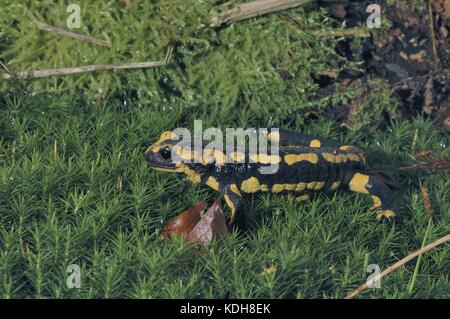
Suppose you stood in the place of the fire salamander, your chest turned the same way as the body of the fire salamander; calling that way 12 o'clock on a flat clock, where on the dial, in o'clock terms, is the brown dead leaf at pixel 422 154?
The brown dead leaf is roughly at 5 o'clock from the fire salamander.

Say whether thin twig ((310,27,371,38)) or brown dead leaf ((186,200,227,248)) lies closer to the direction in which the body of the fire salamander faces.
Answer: the brown dead leaf

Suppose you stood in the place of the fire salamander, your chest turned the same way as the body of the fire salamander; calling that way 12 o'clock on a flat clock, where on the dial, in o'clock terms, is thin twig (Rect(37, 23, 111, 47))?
The thin twig is roughly at 1 o'clock from the fire salamander.

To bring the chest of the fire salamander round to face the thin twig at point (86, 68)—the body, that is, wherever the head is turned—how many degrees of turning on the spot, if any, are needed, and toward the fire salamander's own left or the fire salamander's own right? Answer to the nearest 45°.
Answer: approximately 45° to the fire salamander's own right

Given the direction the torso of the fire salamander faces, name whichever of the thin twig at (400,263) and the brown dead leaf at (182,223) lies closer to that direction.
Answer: the brown dead leaf

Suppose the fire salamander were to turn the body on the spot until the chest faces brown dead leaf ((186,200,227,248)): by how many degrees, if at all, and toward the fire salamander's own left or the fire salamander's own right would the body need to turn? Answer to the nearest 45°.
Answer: approximately 45° to the fire salamander's own left

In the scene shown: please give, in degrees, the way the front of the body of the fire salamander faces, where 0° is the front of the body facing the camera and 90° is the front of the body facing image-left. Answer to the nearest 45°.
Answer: approximately 90°

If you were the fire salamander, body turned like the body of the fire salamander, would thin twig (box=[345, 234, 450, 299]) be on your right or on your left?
on your left
